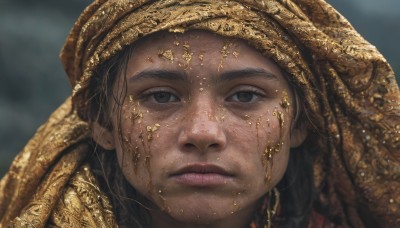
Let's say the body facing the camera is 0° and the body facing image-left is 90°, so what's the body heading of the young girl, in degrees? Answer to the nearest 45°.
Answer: approximately 0°
